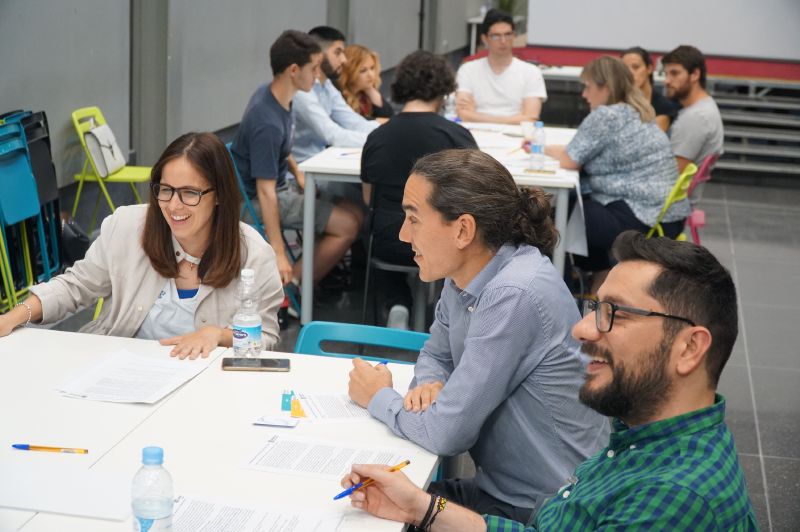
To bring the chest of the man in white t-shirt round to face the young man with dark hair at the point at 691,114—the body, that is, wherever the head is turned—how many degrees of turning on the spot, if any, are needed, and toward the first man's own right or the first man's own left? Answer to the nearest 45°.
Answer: approximately 45° to the first man's own left

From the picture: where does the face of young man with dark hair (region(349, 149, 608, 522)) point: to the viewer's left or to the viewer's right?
to the viewer's left

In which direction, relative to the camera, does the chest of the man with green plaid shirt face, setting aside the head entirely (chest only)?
to the viewer's left

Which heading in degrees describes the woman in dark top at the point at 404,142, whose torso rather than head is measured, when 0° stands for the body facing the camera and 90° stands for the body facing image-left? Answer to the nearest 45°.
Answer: approximately 180°

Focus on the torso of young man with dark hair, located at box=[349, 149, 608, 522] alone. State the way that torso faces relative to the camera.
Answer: to the viewer's left

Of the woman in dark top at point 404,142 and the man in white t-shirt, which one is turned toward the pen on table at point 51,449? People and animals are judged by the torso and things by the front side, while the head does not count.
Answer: the man in white t-shirt

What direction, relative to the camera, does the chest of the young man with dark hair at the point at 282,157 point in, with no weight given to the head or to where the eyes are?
to the viewer's right

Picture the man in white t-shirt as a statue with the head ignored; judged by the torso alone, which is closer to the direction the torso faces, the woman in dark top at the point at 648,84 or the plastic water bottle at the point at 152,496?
the plastic water bottle

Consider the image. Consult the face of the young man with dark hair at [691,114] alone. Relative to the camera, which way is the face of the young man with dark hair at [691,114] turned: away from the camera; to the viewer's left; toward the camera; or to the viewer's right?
to the viewer's left

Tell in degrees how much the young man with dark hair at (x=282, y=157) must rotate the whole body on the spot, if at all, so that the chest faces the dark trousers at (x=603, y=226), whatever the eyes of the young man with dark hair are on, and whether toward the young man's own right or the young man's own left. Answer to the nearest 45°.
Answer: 0° — they already face it

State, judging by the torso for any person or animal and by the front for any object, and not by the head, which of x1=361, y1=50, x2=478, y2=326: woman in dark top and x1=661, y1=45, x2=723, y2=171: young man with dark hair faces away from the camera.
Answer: the woman in dark top

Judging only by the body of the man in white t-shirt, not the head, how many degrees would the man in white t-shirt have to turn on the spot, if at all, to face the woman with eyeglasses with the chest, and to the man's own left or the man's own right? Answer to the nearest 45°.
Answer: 0° — they already face them
